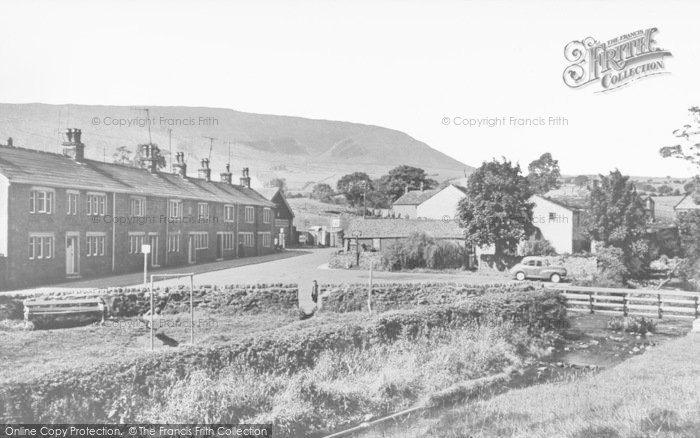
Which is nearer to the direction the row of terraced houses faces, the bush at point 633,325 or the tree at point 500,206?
the bush

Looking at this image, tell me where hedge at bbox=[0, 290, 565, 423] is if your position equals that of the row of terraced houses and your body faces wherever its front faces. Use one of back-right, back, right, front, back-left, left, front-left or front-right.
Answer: front-right

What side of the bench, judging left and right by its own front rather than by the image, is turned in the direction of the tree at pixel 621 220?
left

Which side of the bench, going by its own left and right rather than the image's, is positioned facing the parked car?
left

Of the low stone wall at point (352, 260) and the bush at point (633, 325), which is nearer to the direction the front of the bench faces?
the bush
